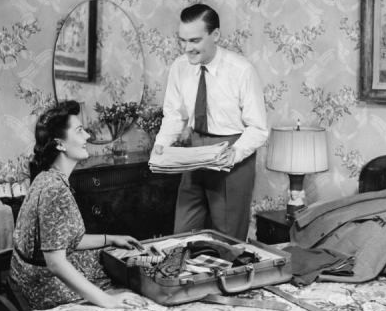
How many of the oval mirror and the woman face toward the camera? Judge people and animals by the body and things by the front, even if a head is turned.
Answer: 1

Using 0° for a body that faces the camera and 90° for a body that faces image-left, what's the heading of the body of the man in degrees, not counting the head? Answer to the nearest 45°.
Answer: approximately 45°

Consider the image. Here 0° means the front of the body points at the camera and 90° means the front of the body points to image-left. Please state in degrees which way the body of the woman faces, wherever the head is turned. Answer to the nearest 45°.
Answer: approximately 270°

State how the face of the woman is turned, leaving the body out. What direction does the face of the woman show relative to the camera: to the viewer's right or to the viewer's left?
to the viewer's right

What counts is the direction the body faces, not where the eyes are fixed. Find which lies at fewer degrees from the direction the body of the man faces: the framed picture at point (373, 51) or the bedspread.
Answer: the bedspread

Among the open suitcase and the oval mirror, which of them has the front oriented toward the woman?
the oval mirror

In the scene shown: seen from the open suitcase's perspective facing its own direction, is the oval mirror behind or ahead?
behind

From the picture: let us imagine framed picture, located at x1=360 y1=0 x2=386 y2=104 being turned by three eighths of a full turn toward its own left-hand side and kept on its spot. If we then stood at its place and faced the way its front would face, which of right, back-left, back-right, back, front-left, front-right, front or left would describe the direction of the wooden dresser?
back-left

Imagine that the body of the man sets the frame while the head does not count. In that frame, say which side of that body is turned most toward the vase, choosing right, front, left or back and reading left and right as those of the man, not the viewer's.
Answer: right

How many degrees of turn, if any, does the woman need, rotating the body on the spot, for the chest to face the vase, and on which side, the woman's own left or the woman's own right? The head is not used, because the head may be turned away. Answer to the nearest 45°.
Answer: approximately 90° to the woman's own left
